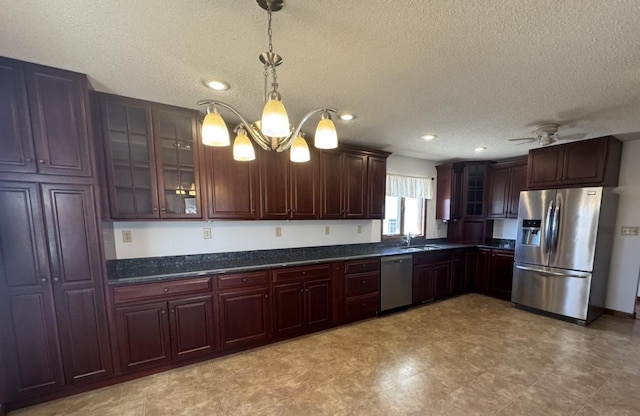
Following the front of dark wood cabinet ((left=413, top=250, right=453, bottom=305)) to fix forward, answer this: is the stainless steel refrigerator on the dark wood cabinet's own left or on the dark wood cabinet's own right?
on the dark wood cabinet's own left

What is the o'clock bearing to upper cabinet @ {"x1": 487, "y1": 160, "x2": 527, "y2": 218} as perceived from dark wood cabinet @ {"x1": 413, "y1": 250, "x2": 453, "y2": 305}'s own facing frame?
The upper cabinet is roughly at 9 o'clock from the dark wood cabinet.

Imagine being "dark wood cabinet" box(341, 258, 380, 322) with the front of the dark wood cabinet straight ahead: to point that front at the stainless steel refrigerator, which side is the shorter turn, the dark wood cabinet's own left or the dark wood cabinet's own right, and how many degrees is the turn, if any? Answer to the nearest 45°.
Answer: approximately 45° to the dark wood cabinet's own left

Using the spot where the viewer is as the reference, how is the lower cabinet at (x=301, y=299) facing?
facing the viewer and to the right of the viewer

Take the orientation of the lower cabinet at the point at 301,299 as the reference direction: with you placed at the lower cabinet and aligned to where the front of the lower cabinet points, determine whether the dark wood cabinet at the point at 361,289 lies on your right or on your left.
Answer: on your left

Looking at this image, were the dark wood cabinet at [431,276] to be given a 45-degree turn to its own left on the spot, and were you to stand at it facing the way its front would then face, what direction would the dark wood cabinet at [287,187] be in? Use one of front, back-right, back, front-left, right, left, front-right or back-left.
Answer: back-right

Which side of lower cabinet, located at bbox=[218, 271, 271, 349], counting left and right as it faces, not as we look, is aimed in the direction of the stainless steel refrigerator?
left

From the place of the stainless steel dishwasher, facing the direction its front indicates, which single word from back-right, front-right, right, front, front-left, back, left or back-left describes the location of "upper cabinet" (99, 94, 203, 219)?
right

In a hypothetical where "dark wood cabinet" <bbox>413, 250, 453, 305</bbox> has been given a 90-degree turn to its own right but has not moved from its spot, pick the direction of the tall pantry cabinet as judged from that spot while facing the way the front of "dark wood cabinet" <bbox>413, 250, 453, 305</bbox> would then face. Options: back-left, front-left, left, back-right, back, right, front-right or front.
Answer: front
